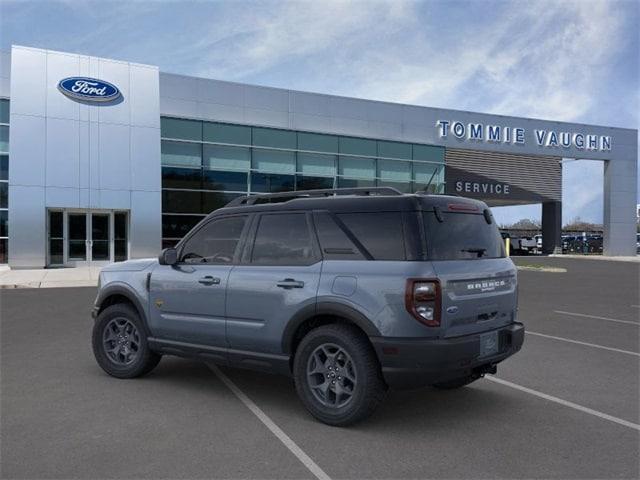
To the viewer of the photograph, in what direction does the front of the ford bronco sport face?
facing away from the viewer and to the left of the viewer

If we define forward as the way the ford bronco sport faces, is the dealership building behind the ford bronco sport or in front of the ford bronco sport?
in front
